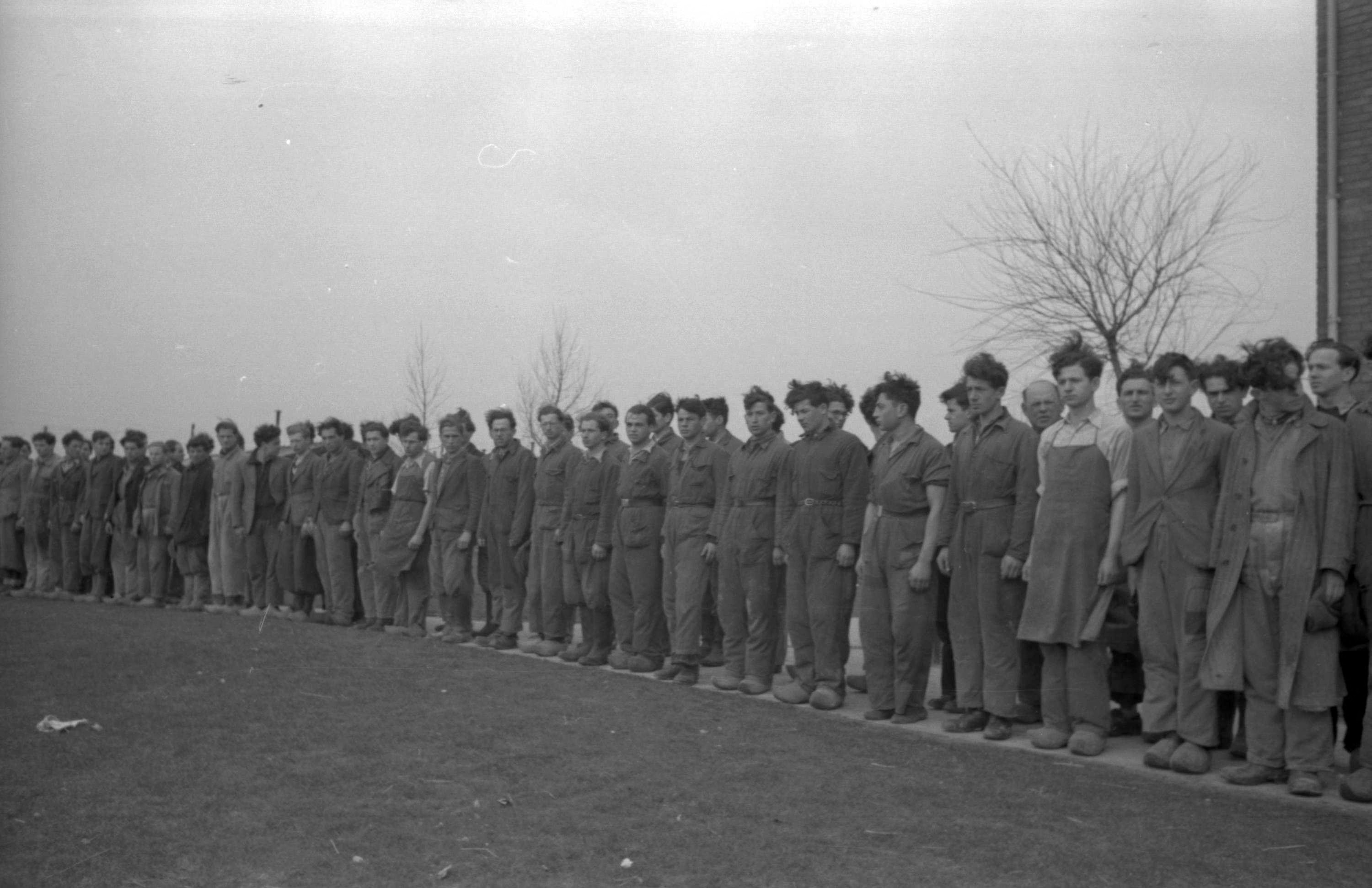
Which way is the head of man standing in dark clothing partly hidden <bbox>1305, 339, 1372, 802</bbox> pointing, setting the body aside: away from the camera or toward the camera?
toward the camera

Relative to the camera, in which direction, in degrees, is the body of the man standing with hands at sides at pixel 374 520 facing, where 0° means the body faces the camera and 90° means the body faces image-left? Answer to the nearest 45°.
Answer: approximately 45°

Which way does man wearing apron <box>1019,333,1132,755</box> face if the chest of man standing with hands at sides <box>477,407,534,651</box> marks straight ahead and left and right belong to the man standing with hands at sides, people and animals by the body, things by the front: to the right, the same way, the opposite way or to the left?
the same way

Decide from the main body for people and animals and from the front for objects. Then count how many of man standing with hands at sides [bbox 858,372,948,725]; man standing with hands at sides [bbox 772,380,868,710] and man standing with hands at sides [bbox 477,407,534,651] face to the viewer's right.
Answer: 0

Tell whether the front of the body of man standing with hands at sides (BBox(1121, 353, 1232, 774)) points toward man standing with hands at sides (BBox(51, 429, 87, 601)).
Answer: no

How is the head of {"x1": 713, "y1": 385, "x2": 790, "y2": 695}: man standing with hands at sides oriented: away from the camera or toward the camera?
toward the camera

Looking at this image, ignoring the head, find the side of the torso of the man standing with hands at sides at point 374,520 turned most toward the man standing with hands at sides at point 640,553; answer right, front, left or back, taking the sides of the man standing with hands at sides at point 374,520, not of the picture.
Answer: left

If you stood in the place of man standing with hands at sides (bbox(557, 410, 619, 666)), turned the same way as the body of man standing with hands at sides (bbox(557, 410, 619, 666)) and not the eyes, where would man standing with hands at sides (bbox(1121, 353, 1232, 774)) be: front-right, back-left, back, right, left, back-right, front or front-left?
left

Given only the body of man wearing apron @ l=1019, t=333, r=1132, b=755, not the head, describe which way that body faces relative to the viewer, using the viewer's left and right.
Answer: facing the viewer and to the left of the viewer

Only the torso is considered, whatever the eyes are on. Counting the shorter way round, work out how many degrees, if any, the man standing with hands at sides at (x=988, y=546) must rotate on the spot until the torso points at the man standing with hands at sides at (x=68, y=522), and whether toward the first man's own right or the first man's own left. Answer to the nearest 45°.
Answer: approximately 90° to the first man's own right

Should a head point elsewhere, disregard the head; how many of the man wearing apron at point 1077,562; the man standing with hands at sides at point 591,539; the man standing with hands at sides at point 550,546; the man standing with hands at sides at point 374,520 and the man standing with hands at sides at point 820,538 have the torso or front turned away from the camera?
0

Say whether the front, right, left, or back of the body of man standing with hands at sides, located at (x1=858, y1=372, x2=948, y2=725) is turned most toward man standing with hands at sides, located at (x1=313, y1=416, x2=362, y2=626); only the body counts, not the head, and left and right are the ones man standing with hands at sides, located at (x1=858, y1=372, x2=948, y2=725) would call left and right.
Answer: right

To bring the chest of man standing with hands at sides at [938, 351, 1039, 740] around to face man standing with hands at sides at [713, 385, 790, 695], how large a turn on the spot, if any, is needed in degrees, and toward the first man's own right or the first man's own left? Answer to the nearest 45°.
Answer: approximately 90° to the first man's own right

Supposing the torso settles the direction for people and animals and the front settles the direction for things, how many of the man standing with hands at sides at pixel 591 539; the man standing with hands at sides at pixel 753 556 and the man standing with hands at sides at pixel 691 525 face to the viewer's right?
0

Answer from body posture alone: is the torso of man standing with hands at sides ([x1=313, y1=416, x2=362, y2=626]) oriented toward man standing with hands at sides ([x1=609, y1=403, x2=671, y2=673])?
no

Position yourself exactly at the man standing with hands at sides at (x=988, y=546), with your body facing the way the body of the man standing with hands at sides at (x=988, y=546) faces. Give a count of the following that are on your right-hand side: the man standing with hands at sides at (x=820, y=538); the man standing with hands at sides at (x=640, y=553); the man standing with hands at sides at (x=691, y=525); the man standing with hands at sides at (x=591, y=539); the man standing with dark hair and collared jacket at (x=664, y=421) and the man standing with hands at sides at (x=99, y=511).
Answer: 6
